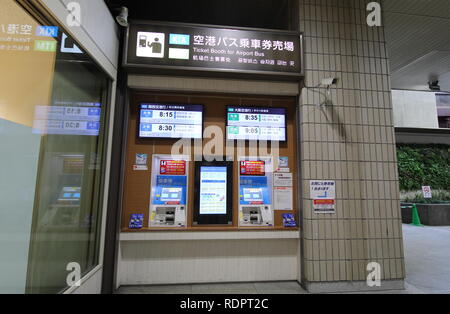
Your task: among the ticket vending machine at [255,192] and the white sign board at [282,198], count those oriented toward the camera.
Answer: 2

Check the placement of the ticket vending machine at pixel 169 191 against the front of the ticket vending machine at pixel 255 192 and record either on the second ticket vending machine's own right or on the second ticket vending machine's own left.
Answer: on the second ticket vending machine's own right

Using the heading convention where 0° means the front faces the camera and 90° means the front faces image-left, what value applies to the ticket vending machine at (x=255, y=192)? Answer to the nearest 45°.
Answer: approximately 0°

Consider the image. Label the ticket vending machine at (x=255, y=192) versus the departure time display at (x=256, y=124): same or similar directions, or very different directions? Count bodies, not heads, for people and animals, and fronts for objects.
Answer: same or similar directions

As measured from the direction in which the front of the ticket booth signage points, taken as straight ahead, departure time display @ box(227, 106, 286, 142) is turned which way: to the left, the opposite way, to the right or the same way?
the same way

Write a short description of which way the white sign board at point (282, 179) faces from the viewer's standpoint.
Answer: facing the viewer

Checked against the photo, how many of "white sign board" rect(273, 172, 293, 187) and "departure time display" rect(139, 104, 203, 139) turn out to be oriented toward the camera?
2

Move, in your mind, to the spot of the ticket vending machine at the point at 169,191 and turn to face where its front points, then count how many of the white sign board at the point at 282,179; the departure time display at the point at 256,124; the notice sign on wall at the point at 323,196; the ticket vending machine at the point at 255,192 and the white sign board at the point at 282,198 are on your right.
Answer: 0

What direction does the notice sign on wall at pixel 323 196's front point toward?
toward the camera
